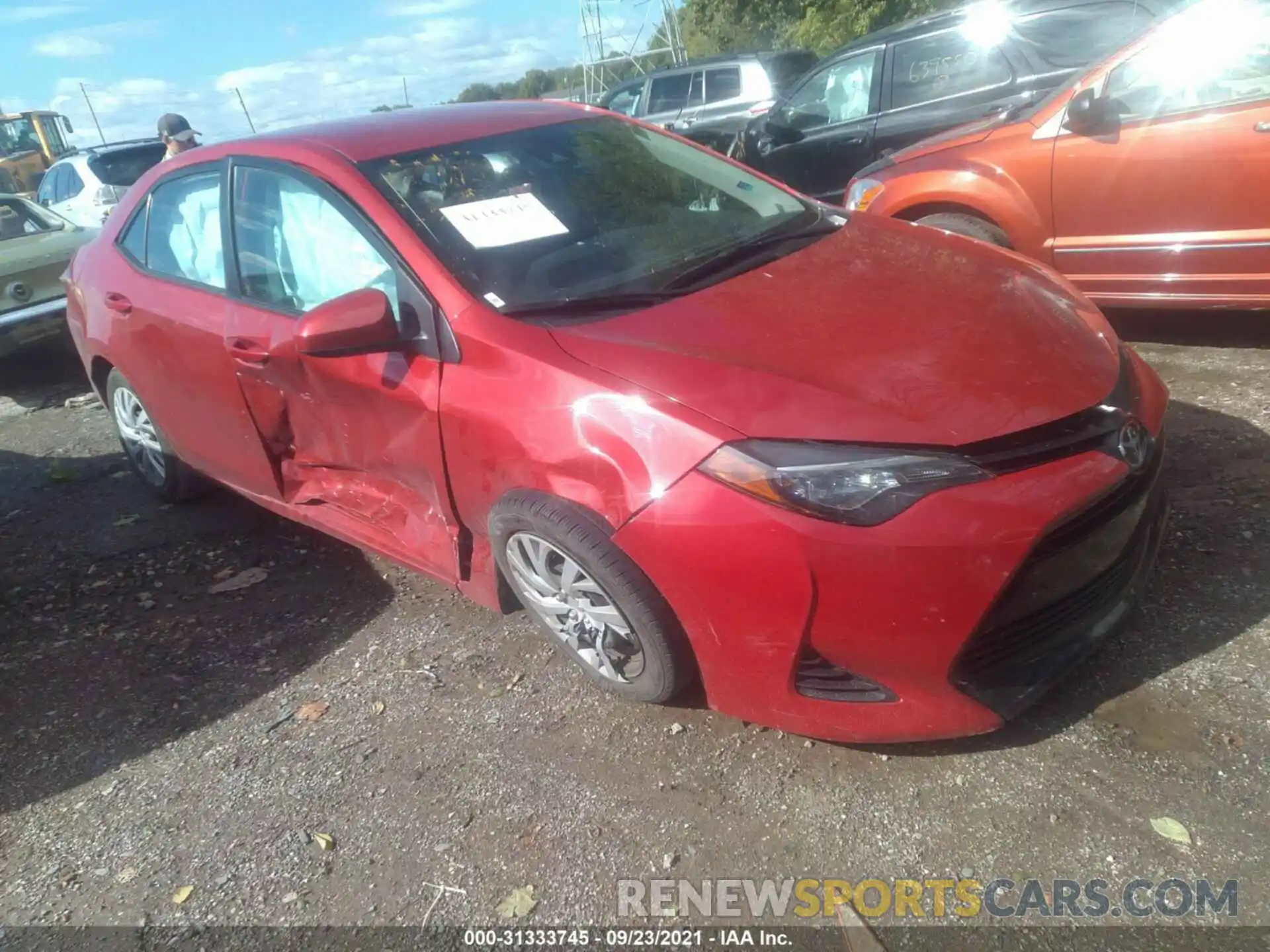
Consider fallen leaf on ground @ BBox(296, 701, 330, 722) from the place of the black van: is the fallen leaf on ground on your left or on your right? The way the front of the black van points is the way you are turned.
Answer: on your left

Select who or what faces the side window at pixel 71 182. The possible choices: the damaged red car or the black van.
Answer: the black van

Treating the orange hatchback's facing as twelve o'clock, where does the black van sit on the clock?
The black van is roughly at 2 o'clock from the orange hatchback.

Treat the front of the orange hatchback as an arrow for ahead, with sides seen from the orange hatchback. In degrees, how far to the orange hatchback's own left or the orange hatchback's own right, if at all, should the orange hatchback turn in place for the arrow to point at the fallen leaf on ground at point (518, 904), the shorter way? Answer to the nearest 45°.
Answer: approximately 90° to the orange hatchback's own left

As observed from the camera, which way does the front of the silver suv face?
facing away from the viewer and to the left of the viewer

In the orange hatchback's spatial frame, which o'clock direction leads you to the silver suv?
The silver suv is roughly at 2 o'clock from the orange hatchback.

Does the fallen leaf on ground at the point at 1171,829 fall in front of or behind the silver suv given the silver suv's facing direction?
behind

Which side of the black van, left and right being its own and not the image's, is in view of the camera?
left

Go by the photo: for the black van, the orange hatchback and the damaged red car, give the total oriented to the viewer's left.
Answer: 2

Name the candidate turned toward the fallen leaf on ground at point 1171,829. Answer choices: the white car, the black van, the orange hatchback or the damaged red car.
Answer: the damaged red car

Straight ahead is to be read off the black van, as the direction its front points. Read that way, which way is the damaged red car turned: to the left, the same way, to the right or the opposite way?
the opposite way

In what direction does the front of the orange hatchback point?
to the viewer's left
